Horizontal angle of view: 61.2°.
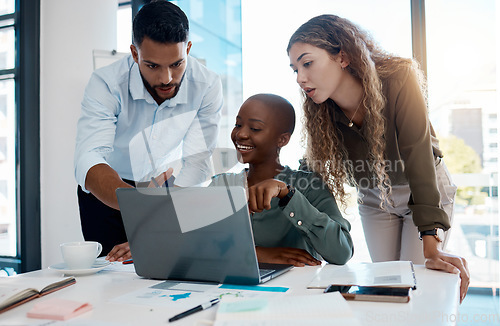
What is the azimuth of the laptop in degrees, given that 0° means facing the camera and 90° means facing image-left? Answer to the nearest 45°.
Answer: approximately 225°

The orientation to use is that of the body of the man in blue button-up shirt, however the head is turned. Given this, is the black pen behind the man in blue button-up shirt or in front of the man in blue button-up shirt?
in front

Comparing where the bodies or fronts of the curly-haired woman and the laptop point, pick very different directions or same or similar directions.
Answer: very different directions

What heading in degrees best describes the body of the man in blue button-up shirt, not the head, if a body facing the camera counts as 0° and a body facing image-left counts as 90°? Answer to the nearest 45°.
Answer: approximately 0°

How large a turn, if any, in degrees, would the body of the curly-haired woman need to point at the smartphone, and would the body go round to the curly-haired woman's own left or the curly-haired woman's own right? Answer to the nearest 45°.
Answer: approximately 45° to the curly-haired woman's own left

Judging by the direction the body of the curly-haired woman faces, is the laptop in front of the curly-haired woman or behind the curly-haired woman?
in front

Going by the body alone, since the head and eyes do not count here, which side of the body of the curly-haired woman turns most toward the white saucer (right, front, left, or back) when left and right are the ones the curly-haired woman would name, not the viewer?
front

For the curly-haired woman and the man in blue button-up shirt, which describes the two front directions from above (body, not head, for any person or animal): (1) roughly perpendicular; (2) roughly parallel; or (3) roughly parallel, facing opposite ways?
roughly perpendicular

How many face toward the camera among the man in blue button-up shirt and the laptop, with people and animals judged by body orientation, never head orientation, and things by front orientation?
1
